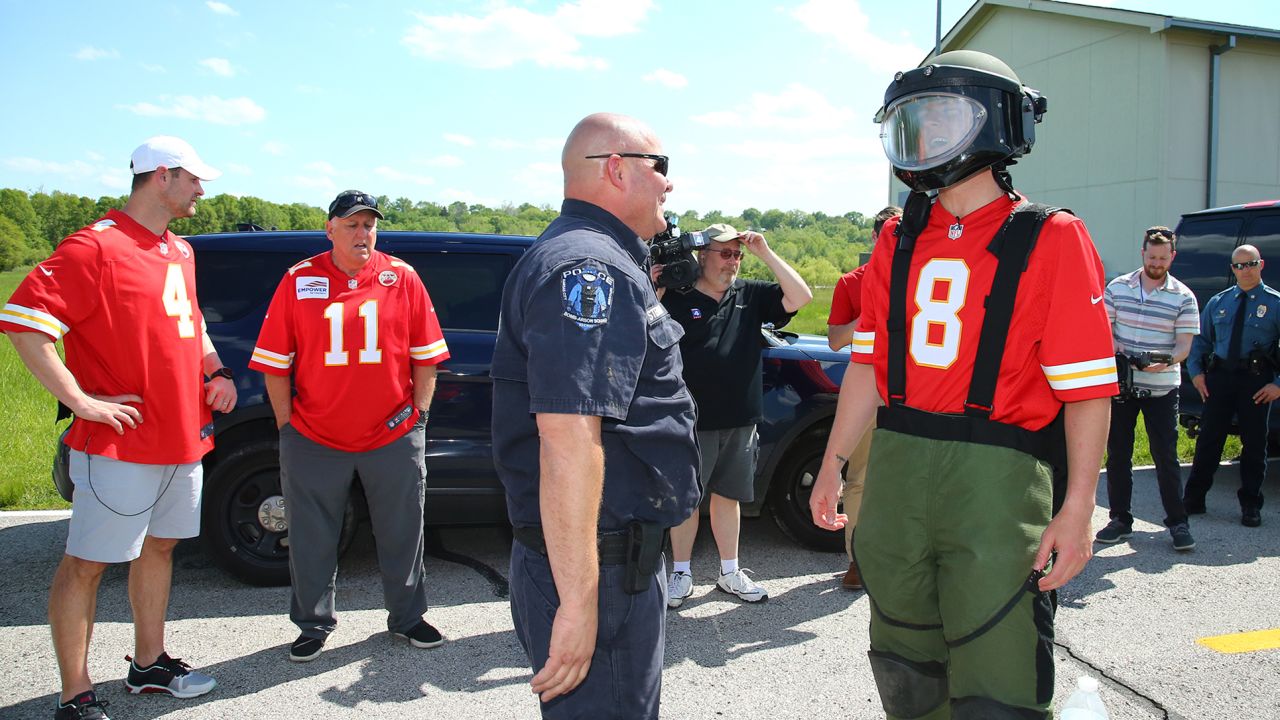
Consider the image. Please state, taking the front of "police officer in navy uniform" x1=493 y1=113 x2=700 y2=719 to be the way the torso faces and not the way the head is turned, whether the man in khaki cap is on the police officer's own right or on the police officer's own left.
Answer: on the police officer's own left

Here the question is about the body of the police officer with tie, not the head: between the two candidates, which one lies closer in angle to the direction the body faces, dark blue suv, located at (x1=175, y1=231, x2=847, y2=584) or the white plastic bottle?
the white plastic bottle

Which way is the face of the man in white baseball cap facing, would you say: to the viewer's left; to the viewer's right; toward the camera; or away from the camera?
to the viewer's right

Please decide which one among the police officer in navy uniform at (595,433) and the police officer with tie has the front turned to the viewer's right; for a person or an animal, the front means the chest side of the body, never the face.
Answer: the police officer in navy uniform

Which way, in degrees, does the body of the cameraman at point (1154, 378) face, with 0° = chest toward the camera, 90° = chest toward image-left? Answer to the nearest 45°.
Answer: approximately 0°

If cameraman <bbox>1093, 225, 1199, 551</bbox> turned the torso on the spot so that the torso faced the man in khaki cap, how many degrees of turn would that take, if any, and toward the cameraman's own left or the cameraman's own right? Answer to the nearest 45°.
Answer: approximately 45° to the cameraman's own right

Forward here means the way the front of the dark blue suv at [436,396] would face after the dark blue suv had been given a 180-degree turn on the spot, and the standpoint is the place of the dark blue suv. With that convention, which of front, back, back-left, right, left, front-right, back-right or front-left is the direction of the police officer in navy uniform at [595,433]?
left

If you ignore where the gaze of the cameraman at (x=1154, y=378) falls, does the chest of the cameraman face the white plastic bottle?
yes

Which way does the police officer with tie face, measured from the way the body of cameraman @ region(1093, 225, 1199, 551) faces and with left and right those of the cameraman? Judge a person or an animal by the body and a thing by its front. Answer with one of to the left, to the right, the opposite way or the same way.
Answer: the same way

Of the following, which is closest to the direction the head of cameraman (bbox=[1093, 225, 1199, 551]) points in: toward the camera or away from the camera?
toward the camera

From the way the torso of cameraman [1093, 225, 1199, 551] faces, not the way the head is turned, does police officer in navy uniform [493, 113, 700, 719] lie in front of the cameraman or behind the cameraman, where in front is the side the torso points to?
in front

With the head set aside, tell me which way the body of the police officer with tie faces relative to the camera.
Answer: toward the camera

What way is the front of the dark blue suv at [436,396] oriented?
to the viewer's right

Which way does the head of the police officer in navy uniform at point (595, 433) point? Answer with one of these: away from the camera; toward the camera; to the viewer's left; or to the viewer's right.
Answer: to the viewer's right

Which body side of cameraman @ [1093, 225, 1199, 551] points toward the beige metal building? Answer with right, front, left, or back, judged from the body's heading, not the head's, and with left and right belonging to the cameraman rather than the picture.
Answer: back

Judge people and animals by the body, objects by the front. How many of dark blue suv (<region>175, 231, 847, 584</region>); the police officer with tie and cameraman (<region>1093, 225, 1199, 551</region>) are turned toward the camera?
2

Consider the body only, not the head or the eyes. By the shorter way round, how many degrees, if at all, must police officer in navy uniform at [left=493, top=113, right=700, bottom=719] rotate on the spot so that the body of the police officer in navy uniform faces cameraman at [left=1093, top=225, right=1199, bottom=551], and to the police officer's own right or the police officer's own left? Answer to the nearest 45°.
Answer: approximately 45° to the police officer's own left

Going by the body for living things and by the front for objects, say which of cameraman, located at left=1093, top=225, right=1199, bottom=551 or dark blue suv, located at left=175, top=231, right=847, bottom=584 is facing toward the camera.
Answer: the cameraman

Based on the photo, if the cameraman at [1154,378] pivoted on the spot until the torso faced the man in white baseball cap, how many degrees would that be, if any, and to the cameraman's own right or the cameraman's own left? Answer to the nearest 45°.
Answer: approximately 45° to the cameraman's own right

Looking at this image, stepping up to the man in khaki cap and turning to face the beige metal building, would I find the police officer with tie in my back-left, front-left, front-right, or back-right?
front-right

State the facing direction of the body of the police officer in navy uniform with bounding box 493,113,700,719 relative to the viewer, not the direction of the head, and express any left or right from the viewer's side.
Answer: facing to the right of the viewer
